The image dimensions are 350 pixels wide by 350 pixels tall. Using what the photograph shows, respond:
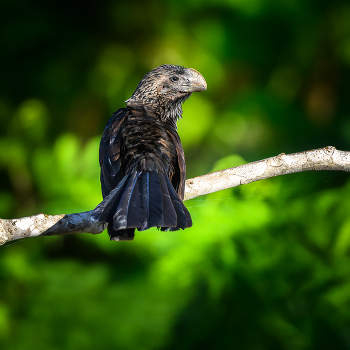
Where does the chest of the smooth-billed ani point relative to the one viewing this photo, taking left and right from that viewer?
facing away from the viewer
